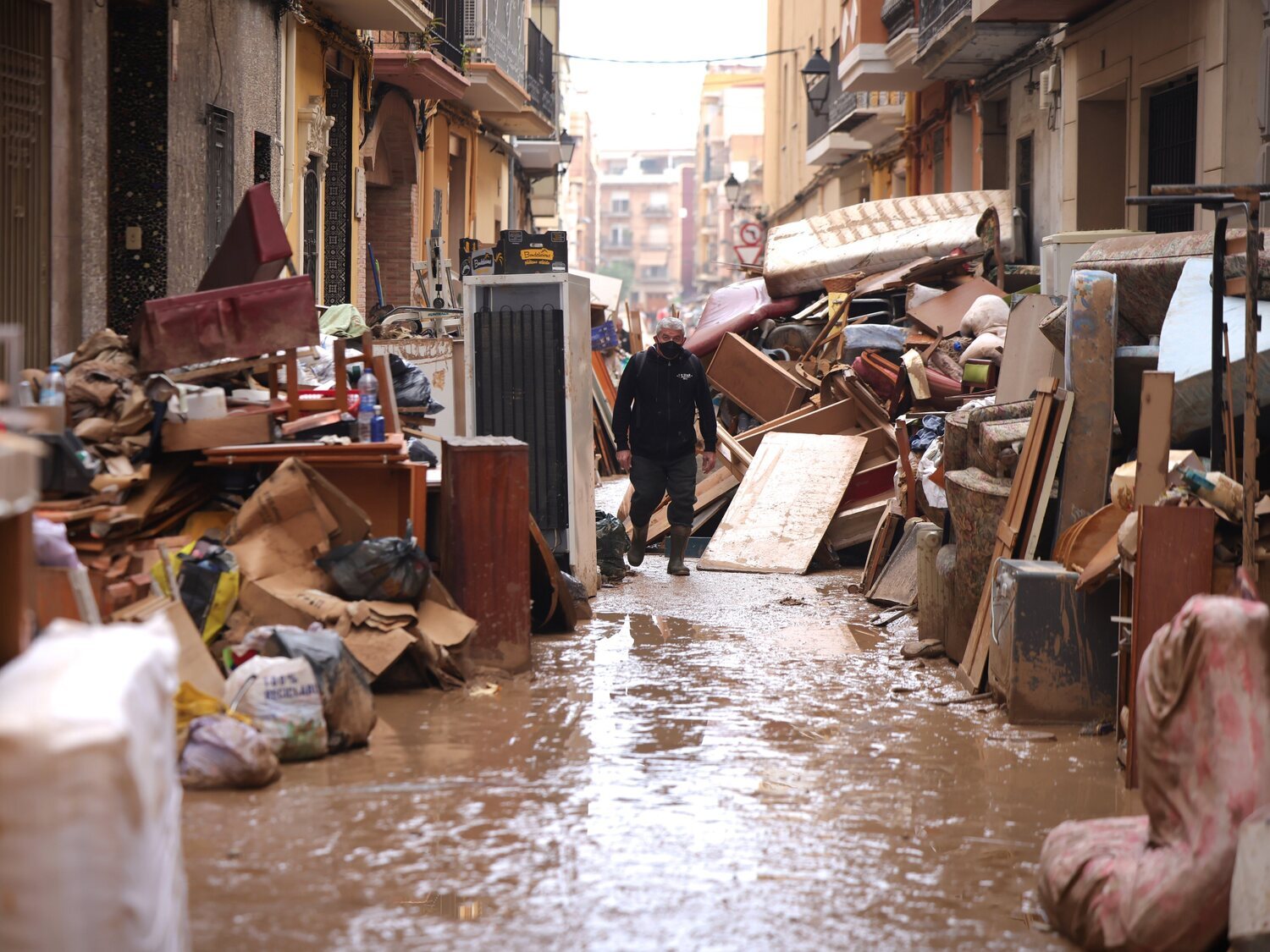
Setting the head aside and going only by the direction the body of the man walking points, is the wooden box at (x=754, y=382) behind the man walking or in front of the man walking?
behind

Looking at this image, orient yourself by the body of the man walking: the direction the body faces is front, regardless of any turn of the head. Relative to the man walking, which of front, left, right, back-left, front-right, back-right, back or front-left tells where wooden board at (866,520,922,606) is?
front-left

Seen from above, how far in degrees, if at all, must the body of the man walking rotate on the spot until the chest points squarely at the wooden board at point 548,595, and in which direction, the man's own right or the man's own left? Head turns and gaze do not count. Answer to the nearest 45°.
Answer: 0° — they already face it

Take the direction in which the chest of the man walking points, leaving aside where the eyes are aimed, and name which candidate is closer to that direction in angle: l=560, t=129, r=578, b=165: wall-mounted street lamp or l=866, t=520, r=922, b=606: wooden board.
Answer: the wooden board

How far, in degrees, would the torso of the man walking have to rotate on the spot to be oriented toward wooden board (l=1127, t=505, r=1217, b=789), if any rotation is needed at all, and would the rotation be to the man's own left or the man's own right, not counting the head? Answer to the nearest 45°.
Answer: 0° — they already face it

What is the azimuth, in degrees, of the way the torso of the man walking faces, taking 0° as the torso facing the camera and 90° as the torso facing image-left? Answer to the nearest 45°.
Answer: approximately 0°

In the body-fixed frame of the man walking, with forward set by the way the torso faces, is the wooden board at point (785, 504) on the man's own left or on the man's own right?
on the man's own left
